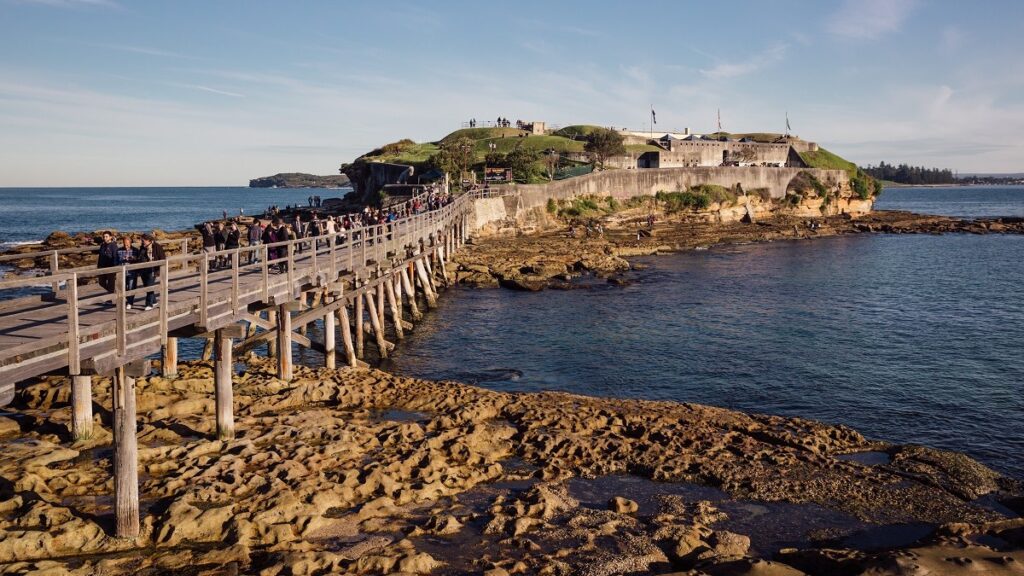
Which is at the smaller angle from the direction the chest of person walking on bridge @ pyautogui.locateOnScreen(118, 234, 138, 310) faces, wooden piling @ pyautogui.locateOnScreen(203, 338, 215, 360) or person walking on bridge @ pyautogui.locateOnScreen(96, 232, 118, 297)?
the person walking on bridge

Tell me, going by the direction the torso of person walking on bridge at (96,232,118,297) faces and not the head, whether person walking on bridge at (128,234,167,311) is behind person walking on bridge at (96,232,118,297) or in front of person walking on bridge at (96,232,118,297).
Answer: behind

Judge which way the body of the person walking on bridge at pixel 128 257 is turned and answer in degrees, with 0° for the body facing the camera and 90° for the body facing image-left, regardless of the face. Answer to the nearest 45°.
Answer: approximately 45°

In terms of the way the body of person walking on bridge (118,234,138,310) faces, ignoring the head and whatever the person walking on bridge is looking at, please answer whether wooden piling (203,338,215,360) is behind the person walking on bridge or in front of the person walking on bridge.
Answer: behind

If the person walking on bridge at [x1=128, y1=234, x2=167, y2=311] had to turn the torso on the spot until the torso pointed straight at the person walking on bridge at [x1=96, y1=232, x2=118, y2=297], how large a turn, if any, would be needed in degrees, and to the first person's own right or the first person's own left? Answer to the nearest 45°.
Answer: approximately 90° to the first person's own right

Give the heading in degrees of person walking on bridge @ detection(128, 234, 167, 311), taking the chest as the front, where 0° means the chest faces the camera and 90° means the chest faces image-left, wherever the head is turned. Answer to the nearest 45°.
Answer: approximately 45°

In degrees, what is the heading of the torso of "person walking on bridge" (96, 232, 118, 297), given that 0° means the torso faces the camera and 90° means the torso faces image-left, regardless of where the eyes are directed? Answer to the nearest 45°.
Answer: approximately 45°
